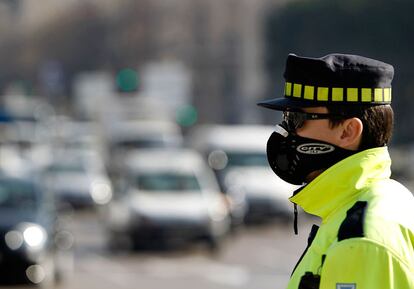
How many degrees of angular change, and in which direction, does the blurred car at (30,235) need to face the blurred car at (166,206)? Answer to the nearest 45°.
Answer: approximately 135° to its left

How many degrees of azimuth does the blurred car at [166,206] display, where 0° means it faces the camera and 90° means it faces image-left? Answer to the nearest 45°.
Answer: approximately 0°

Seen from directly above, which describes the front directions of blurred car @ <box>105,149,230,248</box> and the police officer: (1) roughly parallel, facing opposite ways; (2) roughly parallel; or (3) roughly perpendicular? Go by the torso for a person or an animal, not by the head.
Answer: roughly perpendicular

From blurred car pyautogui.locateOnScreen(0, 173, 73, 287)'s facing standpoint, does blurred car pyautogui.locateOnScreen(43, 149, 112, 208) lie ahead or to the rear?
to the rear

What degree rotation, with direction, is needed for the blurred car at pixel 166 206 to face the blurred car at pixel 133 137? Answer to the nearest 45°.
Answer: approximately 180°

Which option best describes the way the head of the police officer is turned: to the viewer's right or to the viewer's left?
to the viewer's left

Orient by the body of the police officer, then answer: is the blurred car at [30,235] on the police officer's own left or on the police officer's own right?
on the police officer's own right

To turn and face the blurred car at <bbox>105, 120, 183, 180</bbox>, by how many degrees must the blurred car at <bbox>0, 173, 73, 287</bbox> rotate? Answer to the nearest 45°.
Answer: approximately 180°

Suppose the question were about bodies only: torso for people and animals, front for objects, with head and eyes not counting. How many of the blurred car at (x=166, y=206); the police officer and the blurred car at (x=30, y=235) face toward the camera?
2

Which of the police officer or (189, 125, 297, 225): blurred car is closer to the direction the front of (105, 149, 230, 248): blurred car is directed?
the police officer

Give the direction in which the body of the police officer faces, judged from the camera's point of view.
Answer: to the viewer's left
